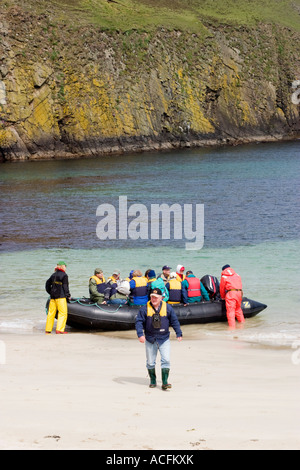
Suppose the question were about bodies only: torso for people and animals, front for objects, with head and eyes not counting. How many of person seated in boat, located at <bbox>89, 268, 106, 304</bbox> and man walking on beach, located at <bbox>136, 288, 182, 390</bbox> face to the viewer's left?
0

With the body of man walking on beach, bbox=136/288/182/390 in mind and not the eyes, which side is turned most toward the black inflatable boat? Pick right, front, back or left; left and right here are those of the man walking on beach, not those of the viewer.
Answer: back

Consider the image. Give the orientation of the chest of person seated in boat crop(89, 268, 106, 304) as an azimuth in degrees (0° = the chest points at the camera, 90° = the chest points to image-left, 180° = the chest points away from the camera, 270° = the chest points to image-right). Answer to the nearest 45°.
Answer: approximately 315°

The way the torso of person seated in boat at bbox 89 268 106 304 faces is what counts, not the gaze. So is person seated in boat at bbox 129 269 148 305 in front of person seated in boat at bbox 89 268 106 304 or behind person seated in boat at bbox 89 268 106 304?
in front

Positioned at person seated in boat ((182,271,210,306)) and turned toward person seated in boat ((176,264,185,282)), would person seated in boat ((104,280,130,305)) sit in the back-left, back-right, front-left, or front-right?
front-left

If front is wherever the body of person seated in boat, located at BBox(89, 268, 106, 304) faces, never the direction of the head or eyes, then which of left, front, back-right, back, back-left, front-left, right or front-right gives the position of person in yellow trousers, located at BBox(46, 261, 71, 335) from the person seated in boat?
right

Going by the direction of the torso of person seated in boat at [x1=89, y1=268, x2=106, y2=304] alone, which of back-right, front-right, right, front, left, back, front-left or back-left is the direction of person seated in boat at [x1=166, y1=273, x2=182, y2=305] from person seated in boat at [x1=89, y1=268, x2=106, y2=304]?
front-left

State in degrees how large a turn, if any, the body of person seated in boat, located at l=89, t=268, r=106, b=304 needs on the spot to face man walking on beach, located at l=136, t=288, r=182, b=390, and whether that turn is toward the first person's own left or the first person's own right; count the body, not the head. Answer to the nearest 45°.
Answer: approximately 45° to the first person's own right

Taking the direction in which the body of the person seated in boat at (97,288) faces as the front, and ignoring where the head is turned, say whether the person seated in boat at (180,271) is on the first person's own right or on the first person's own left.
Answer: on the first person's own left

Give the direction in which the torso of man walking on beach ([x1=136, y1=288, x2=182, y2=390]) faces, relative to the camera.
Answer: toward the camera

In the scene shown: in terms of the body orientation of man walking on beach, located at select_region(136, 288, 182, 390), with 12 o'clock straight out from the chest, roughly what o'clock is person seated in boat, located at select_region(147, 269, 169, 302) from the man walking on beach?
The person seated in boat is roughly at 6 o'clock from the man walking on beach.
